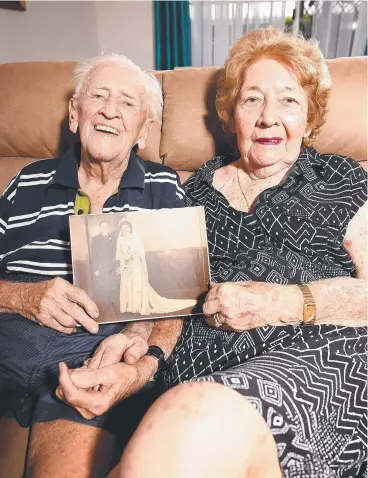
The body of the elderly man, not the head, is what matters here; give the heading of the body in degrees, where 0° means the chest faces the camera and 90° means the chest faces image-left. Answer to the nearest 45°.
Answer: approximately 0°
